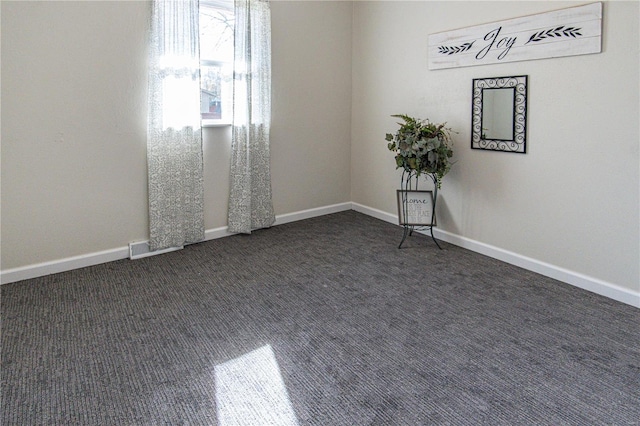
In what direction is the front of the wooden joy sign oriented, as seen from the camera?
facing the viewer and to the left of the viewer

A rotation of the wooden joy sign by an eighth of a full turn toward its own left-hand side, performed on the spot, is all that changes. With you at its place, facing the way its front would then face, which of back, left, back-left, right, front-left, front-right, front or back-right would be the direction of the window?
right

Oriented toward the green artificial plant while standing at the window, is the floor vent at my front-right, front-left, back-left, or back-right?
back-right

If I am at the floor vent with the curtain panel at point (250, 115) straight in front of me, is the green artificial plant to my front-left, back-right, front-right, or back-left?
front-right
